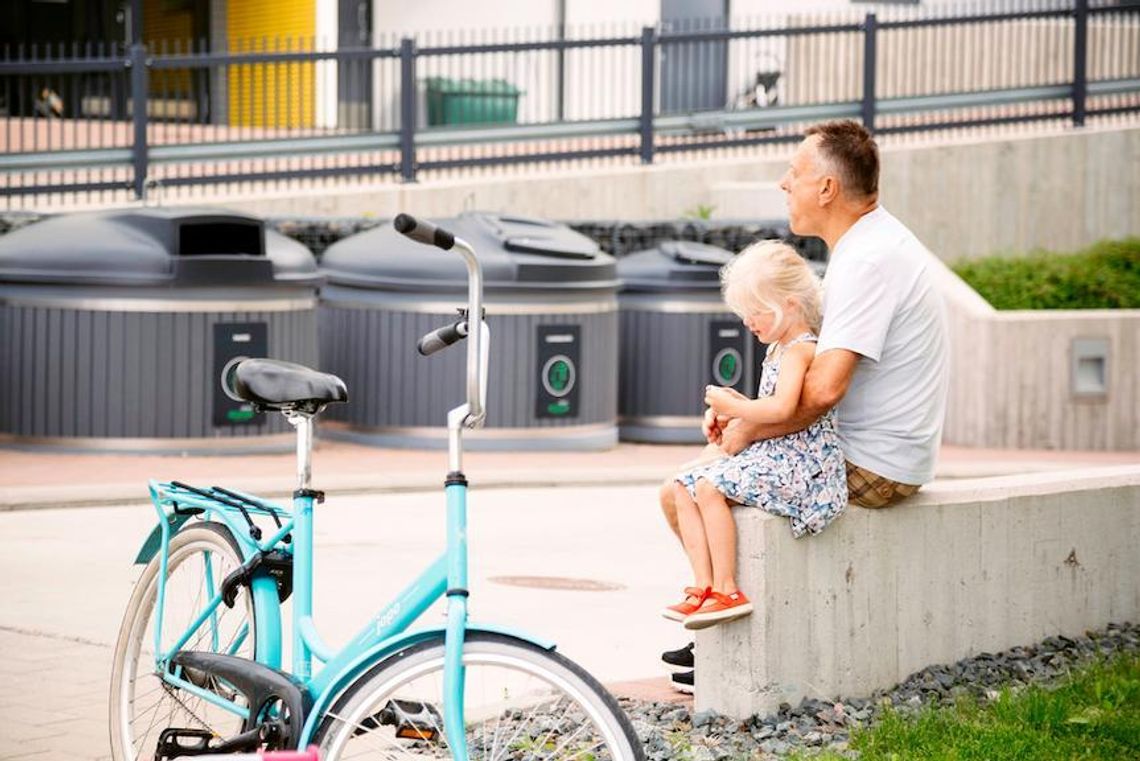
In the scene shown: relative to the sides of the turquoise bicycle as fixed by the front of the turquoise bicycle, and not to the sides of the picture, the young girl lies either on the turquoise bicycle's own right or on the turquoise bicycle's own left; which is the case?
on the turquoise bicycle's own left

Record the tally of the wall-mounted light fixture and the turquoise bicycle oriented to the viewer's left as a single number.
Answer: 0

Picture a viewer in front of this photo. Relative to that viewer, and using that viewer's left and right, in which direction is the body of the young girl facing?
facing to the left of the viewer

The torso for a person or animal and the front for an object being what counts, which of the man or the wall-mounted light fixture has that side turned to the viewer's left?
the man

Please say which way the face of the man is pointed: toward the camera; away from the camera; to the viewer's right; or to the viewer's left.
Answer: to the viewer's left

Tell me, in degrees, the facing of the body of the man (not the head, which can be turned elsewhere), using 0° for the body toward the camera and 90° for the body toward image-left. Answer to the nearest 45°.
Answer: approximately 90°

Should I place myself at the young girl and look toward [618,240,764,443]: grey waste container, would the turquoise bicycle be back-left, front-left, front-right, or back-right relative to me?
back-left

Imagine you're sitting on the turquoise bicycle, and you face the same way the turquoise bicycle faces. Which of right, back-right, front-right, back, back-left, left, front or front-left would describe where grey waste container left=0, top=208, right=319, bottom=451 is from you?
back-left

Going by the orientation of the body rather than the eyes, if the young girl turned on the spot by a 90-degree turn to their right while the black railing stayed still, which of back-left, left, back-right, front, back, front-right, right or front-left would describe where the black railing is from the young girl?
front

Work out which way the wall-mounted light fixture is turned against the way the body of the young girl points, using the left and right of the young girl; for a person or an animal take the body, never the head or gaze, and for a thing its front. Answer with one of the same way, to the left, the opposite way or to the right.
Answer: to the left

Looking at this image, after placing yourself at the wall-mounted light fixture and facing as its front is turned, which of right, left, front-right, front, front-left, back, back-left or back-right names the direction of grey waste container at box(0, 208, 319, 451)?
front-right
